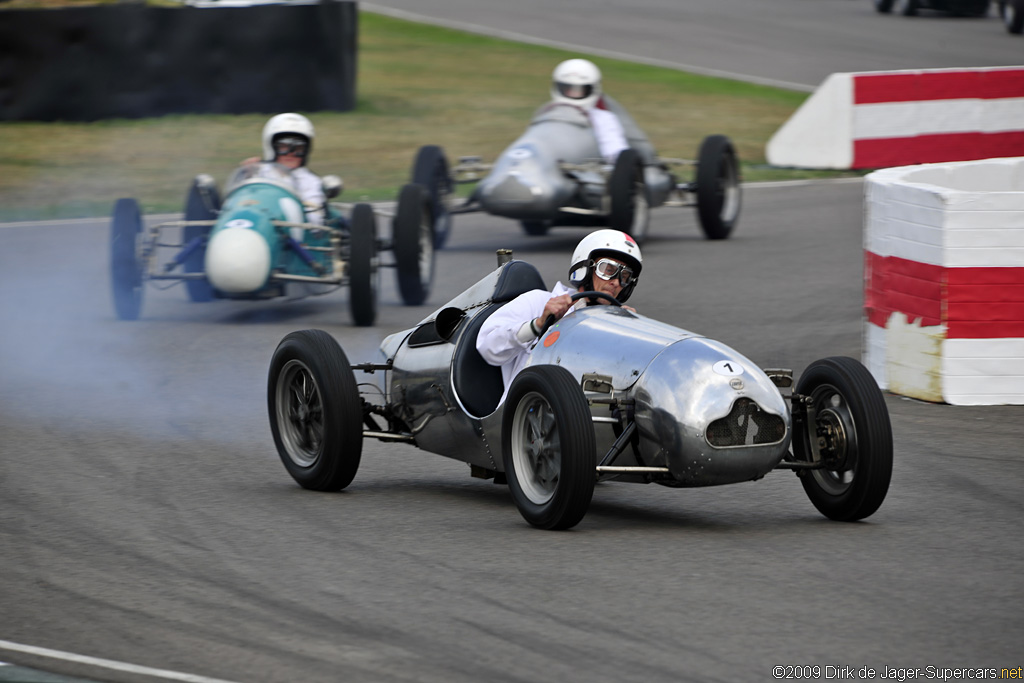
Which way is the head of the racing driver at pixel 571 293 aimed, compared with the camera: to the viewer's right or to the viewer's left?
to the viewer's right

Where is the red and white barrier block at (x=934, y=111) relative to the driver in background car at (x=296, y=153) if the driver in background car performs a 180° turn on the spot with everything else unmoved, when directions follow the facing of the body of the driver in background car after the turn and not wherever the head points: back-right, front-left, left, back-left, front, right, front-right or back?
front-right

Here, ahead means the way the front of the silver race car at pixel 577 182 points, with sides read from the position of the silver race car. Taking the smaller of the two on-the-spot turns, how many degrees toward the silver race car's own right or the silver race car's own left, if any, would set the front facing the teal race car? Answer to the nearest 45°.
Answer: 0° — it already faces it

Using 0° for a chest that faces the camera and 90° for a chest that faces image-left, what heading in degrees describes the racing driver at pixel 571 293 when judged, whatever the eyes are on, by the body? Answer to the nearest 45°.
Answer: approximately 315°

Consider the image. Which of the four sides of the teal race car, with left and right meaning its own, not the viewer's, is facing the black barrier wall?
back

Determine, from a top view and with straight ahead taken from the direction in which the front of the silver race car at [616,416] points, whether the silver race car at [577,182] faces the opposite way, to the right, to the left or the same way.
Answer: to the right

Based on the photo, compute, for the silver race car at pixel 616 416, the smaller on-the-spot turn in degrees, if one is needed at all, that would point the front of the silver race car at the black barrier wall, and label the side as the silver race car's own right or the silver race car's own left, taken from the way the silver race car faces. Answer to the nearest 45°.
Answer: approximately 135° to the silver race car's own left
